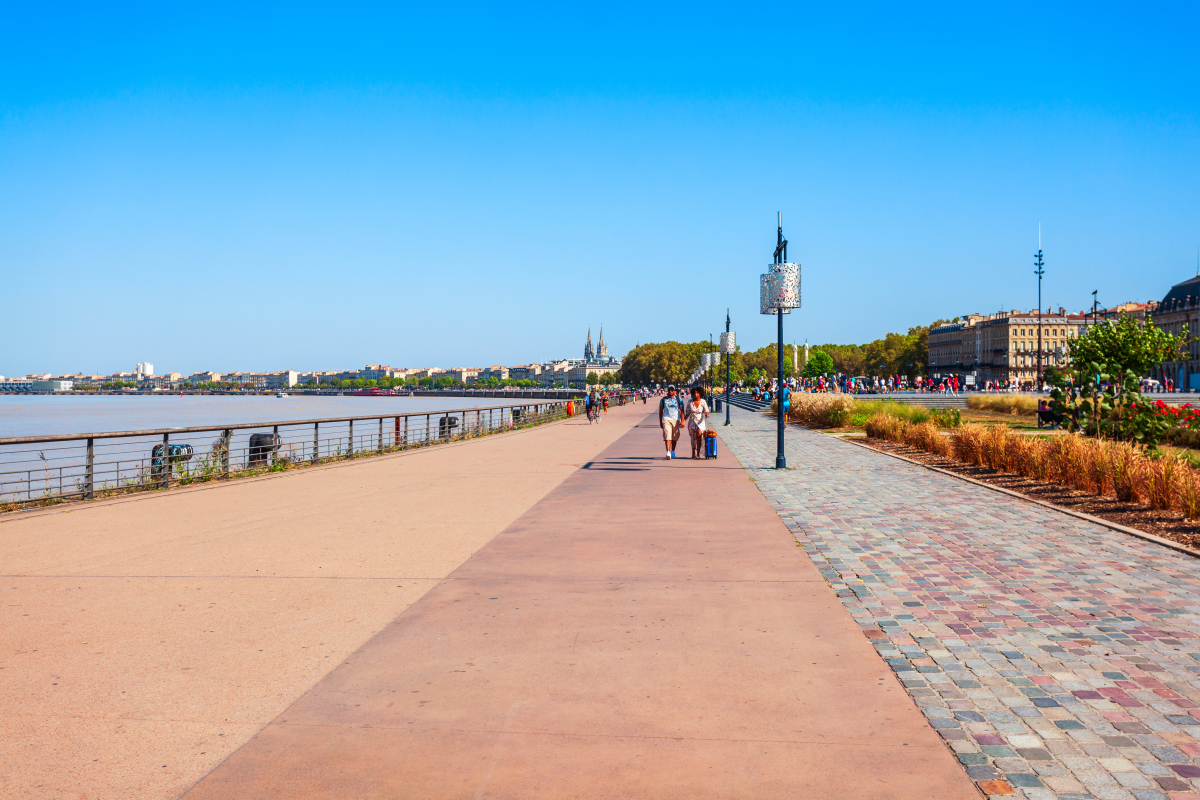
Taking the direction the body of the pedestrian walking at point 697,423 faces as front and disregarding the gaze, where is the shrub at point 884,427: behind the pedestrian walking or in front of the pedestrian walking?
behind

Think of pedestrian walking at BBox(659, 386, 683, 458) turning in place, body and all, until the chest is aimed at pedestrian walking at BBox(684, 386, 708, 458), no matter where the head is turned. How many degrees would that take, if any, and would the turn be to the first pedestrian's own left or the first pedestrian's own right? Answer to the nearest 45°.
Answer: approximately 45° to the first pedestrian's own left

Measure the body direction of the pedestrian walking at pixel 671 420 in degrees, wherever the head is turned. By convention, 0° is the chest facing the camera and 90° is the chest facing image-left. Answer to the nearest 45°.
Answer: approximately 0°

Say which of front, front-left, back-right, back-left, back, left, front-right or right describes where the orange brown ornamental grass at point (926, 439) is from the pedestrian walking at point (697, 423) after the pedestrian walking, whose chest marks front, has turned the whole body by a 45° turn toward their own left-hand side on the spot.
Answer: front-left

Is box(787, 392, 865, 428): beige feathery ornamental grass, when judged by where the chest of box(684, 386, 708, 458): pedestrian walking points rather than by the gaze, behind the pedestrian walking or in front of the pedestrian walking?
behind

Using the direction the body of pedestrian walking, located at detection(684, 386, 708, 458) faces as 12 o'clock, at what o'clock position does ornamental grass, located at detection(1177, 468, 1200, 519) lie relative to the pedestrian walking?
The ornamental grass is roughly at 11 o'clock from the pedestrian walking.

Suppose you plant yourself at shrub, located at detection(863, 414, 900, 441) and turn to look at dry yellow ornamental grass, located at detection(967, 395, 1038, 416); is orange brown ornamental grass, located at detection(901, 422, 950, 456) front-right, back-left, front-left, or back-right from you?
back-right

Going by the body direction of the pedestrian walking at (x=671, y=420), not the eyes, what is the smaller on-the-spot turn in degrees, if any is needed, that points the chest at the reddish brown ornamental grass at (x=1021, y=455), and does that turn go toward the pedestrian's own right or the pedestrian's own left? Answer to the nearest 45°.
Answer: approximately 45° to the pedestrian's own left

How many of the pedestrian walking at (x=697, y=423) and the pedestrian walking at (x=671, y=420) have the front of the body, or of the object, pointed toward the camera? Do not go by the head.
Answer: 2
